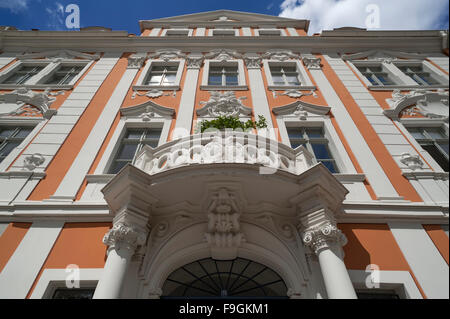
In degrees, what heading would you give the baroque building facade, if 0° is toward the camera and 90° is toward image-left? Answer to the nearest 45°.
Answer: approximately 0°
